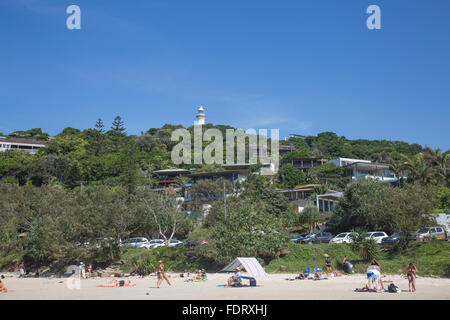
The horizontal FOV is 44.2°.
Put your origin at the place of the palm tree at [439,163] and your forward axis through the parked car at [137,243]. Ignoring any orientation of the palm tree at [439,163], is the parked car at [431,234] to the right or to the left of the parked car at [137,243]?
left

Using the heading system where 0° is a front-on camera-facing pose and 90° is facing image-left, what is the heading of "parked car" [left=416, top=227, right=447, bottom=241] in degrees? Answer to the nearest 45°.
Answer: approximately 45°

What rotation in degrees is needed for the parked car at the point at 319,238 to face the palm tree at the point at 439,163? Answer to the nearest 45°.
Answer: approximately 180°

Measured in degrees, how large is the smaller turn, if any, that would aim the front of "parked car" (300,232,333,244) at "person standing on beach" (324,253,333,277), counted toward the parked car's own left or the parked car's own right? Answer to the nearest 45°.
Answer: approximately 45° to the parked car's own left

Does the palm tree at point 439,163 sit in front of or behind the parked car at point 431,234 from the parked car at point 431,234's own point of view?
behind

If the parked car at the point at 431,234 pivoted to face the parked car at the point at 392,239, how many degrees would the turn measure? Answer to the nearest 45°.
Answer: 0° — it already faces it

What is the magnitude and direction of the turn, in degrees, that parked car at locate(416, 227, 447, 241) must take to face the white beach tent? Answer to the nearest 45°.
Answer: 0° — it already faces it
